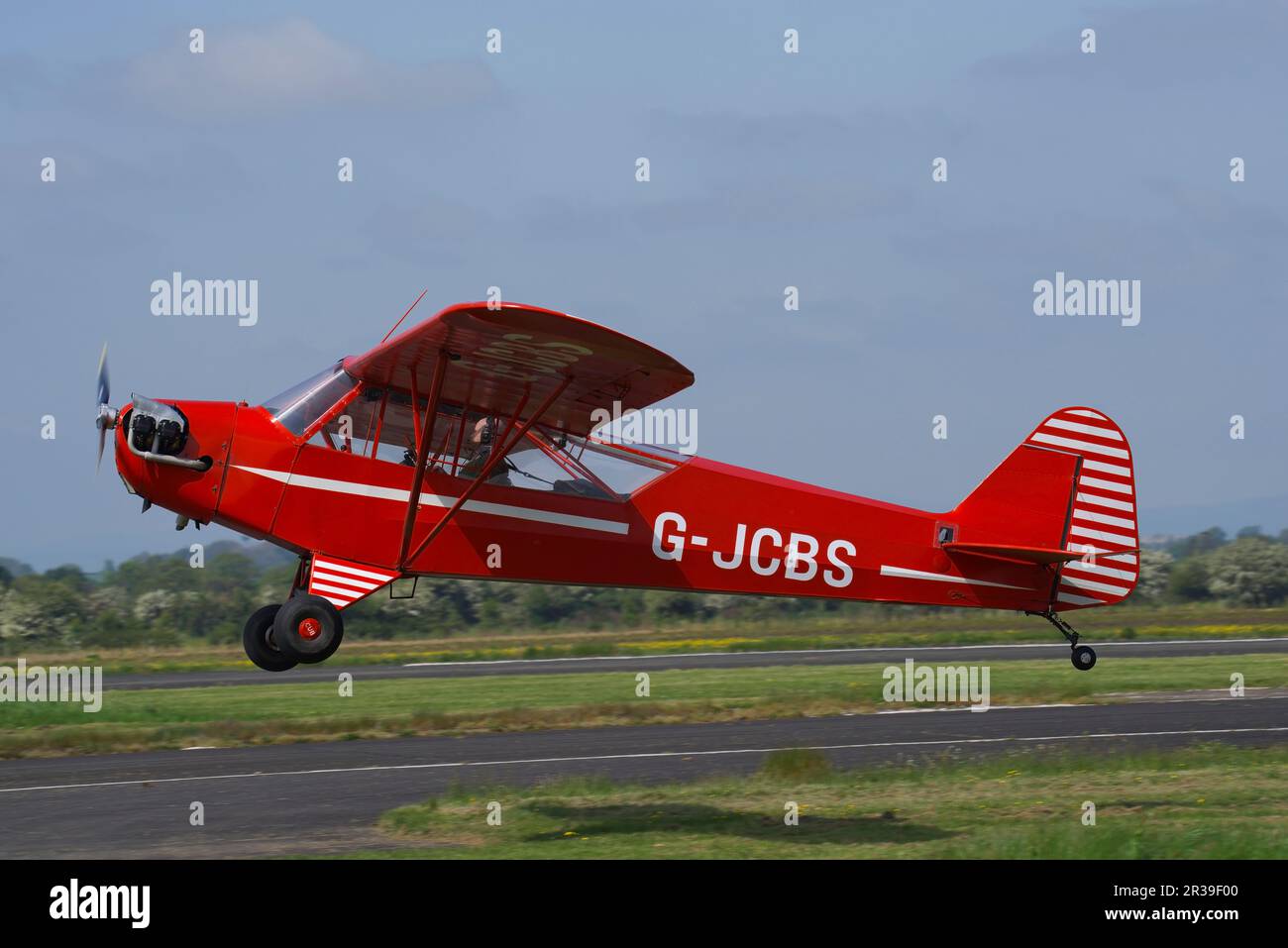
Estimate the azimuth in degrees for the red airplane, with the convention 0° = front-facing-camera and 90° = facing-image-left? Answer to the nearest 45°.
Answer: approximately 90°
